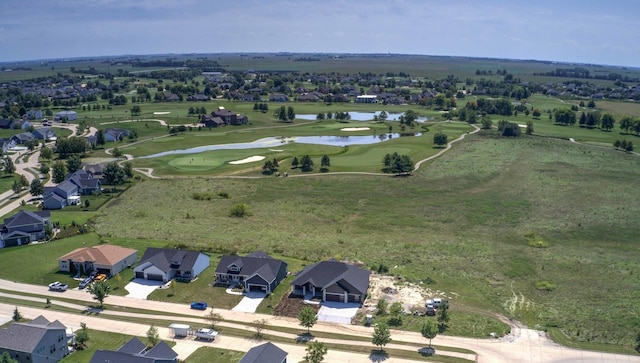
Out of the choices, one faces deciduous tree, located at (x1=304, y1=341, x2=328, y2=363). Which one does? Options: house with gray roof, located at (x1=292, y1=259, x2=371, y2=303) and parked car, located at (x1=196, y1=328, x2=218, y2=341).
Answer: the house with gray roof

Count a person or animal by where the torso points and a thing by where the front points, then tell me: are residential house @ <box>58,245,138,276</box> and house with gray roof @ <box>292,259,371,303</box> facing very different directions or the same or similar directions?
same or similar directions

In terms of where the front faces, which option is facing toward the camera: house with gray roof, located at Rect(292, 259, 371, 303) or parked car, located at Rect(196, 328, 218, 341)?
the house with gray roof

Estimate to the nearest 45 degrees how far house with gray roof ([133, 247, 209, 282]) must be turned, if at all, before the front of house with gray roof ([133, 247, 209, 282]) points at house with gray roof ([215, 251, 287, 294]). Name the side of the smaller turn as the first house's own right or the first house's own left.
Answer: approximately 90° to the first house's own left

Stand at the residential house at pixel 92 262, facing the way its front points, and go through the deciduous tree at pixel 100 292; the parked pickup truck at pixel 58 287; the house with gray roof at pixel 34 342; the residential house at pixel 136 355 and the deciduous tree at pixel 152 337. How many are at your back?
0

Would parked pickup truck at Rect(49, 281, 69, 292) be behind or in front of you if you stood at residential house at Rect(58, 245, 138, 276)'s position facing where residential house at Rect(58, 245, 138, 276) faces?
in front

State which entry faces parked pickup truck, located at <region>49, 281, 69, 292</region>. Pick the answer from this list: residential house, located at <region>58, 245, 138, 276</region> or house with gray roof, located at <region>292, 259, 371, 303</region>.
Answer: the residential house

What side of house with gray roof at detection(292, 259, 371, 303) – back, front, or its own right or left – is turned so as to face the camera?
front

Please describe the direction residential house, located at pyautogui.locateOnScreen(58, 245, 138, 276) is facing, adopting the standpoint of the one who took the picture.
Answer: facing the viewer and to the left of the viewer

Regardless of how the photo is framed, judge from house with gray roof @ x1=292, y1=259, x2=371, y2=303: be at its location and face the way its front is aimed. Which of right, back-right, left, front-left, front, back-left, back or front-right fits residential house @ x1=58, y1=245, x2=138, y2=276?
right

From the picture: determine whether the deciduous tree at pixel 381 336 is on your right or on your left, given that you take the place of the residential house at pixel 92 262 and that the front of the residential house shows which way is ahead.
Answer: on your left

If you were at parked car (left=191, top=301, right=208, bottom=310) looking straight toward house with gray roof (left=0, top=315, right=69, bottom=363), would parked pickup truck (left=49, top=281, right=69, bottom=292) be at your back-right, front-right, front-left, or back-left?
front-right

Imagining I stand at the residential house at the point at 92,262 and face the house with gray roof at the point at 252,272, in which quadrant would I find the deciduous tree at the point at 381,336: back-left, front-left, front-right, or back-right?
front-right

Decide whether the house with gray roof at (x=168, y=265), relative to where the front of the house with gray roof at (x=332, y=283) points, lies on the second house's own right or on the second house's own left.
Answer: on the second house's own right

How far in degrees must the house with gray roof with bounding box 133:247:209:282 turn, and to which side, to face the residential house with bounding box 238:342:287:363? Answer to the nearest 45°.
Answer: approximately 45° to its left

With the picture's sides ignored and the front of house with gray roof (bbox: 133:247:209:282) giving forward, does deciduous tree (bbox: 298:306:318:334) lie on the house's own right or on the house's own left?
on the house's own left

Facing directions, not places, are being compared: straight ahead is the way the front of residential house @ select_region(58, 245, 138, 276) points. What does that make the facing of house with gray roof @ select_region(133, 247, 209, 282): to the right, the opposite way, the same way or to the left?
the same way

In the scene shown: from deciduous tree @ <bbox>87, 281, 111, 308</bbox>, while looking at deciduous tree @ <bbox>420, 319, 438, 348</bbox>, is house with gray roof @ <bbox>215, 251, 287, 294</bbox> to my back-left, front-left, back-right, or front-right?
front-left
